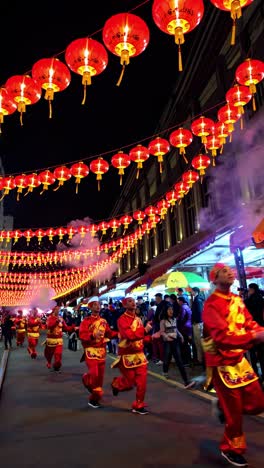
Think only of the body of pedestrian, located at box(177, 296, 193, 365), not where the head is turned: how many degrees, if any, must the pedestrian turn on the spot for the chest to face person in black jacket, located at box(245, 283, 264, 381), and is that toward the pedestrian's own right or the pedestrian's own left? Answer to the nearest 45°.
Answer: approximately 135° to the pedestrian's own left

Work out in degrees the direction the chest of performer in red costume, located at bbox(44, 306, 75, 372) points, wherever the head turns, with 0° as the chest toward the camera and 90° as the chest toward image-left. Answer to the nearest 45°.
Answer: approximately 315°

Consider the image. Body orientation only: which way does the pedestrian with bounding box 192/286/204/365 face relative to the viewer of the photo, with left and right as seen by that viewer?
facing to the left of the viewer
